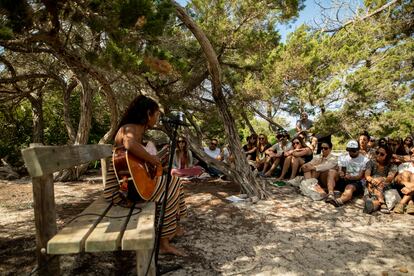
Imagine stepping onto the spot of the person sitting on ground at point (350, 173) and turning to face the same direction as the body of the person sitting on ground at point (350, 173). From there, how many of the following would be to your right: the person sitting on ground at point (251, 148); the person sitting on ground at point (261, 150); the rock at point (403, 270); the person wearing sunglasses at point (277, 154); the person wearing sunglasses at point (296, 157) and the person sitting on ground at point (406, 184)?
4

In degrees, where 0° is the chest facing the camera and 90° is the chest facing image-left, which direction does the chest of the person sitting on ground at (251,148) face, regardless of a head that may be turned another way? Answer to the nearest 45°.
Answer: approximately 45°

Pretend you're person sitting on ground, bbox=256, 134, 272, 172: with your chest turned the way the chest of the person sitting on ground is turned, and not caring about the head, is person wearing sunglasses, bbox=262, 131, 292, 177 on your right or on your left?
on your left

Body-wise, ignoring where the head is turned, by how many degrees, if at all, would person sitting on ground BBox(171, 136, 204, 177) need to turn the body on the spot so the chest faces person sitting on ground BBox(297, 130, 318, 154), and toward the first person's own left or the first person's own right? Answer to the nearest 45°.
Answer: approximately 90° to the first person's own left

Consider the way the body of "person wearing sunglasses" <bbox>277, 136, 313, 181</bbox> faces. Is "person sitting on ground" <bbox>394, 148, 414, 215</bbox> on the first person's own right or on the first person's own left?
on the first person's own left

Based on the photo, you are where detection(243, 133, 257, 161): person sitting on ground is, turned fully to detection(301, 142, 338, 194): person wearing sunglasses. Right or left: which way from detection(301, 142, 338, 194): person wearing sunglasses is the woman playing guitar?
right

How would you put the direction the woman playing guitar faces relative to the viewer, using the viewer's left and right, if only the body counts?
facing to the right of the viewer
